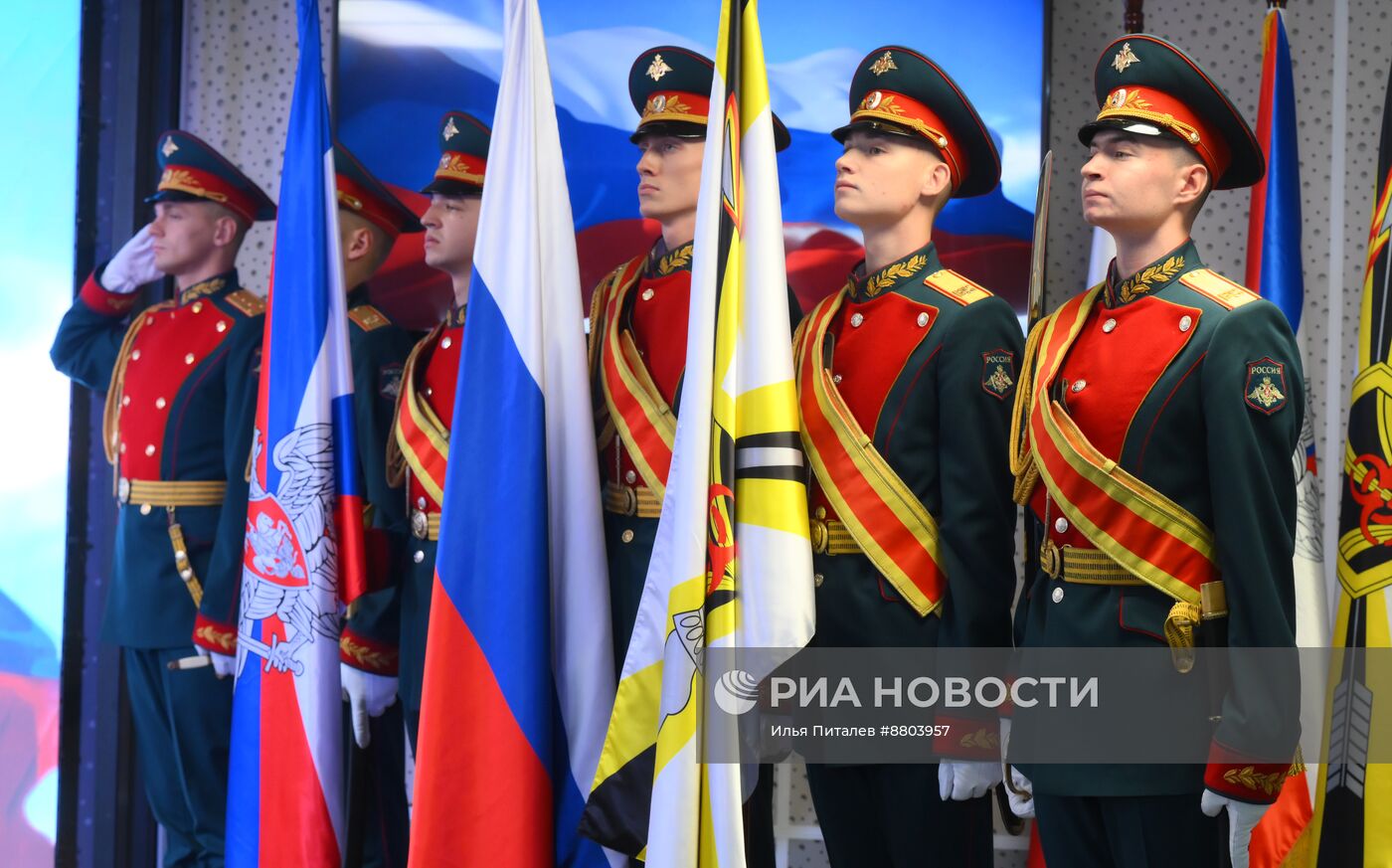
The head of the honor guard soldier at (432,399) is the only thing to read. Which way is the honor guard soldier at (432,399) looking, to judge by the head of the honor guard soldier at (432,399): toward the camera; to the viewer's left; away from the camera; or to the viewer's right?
to the viewer's left

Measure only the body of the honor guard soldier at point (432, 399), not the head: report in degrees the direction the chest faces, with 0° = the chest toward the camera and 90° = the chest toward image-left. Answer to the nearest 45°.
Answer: approximately 45°

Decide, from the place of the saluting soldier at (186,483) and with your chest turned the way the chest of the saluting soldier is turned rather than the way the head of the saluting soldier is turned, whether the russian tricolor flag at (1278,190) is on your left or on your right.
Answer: on your left

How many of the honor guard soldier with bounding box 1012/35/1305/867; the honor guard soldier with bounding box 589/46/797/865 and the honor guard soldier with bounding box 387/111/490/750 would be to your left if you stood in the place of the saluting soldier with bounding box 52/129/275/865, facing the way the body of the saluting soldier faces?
3

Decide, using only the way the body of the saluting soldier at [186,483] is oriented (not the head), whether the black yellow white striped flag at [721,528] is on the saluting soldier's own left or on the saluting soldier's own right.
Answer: on the saluting soldier's own left

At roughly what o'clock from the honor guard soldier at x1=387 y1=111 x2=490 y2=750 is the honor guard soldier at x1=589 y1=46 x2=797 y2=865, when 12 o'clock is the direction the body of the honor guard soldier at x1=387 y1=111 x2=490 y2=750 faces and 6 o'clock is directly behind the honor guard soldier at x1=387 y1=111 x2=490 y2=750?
the honor guard soldier at x1=589 y1=46 x2=797 y2=865 is roughly at 9 o'clock from the honor guard soldier at x1=387 y1=111 x2=490 y2=750.

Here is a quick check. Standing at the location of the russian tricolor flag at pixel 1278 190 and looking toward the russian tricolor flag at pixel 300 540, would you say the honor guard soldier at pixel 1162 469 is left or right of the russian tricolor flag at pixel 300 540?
left

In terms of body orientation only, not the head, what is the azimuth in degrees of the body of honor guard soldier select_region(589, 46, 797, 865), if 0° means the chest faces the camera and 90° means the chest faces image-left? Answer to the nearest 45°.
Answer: approximately 45°
